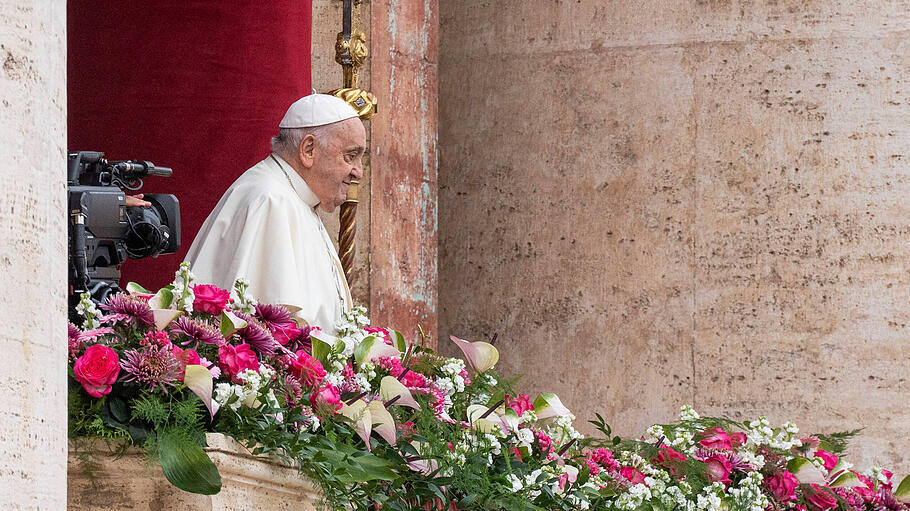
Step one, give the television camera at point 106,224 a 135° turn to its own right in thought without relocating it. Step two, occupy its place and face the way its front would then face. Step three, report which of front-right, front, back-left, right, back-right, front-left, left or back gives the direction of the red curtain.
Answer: back-right

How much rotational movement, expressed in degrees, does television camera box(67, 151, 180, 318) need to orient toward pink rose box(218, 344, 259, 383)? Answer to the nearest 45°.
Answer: approximately 90° to its right

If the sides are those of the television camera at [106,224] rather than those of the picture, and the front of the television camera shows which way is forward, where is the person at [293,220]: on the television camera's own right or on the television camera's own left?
on the television camera's own left

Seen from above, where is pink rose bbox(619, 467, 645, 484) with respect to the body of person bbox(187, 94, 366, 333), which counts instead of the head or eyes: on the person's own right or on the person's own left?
on the person's own right

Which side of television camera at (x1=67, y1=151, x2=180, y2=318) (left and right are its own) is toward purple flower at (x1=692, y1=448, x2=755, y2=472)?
front

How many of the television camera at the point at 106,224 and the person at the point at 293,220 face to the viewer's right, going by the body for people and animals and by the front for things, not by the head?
2

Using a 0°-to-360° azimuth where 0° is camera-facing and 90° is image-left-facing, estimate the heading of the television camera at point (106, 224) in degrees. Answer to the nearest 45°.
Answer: approximately 270°

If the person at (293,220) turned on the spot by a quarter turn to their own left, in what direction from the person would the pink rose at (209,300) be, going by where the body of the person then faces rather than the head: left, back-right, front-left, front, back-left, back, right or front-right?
back

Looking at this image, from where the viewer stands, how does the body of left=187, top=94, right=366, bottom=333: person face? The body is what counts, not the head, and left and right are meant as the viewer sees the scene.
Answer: facing to the right of the viewer

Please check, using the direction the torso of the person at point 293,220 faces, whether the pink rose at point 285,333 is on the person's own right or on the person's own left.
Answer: on the person's own right

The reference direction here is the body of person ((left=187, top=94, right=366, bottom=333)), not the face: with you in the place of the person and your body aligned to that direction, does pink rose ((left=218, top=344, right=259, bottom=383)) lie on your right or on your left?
on your right

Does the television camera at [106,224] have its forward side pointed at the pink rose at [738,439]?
yes
